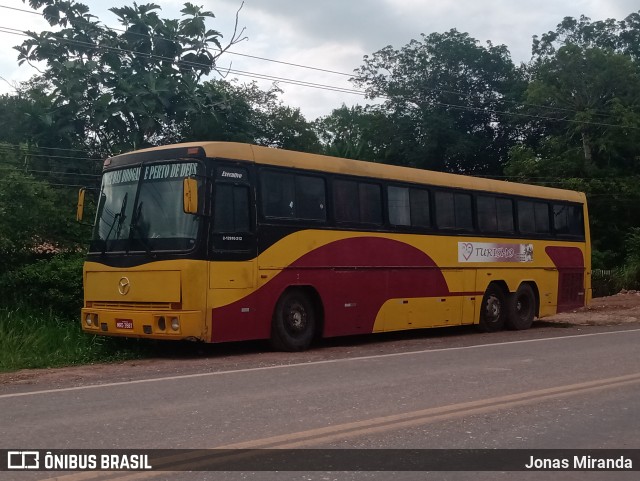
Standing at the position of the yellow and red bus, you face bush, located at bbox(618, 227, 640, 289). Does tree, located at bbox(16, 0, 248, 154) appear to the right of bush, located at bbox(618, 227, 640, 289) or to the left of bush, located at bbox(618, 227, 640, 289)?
left

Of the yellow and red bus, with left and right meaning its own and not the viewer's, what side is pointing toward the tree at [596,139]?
back

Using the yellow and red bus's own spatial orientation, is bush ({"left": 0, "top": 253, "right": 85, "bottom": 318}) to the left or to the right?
on its right

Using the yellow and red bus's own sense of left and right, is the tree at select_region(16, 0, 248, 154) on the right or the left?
on its right

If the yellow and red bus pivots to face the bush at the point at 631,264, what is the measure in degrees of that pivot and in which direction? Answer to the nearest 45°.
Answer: approximately 180°

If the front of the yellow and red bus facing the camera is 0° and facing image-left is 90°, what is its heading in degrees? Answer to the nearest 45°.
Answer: approximately 45°
